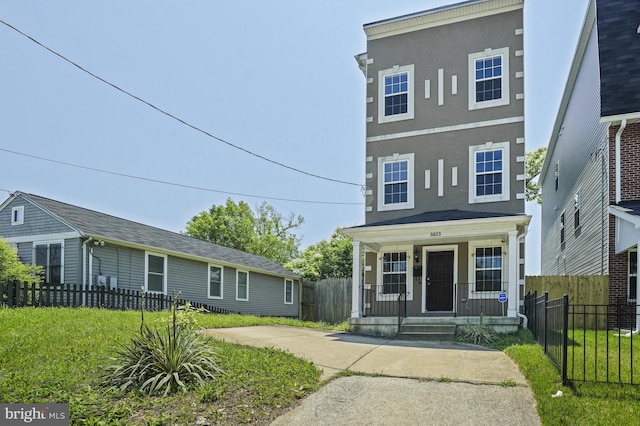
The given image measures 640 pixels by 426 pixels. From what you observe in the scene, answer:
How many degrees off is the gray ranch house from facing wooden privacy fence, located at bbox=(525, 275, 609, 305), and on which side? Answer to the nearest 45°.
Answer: approximately 90° to its left

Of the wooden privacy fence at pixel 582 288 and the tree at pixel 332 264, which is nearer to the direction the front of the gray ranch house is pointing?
the wooden privacy fence

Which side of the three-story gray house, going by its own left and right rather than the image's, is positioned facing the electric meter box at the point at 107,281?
right

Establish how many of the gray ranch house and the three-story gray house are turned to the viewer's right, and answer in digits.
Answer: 0

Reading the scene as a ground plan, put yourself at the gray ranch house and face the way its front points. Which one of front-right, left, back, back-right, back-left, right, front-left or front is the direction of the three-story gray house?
left

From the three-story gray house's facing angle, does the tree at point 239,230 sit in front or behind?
behind

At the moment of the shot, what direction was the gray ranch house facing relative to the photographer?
facing the viewer and to the left of the viewer

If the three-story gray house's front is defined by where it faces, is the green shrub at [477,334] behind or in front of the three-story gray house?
in front

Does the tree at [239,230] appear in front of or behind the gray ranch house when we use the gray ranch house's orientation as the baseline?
behind

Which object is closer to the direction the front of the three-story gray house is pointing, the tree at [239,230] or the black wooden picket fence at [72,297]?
the black wooden picket fence

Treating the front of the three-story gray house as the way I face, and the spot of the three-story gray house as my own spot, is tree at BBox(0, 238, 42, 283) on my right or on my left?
on my right

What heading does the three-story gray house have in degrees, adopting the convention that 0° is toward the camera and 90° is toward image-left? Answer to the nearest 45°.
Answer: approximately 0°
